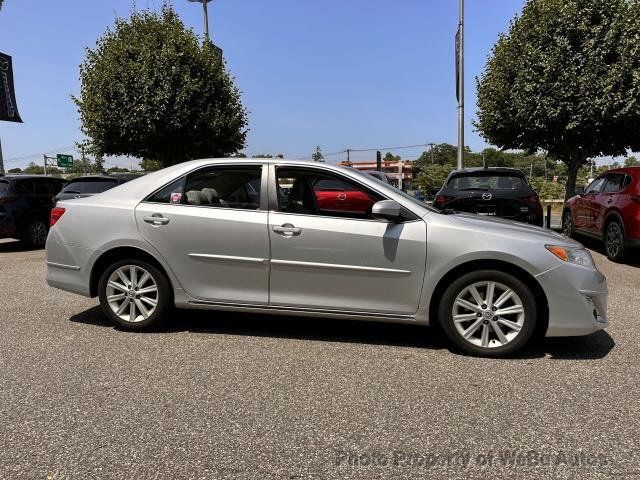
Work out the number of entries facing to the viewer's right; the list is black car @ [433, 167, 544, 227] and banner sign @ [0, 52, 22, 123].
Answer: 0

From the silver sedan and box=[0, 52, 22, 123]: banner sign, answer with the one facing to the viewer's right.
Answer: the silver sedan

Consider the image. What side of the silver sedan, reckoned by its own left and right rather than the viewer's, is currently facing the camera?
right

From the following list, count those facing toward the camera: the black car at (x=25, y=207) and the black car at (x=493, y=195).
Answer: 0

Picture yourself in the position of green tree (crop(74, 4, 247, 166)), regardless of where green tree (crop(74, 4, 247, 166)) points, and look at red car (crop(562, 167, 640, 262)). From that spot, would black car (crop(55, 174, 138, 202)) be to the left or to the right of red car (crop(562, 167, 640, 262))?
right

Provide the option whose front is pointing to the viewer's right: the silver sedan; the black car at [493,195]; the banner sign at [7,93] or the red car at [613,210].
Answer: the silver sedan

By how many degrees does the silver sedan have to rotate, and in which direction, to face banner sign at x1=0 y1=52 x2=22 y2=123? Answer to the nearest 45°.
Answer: approximately 135° to its left

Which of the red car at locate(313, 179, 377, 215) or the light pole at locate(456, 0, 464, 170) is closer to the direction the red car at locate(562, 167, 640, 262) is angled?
the light pole

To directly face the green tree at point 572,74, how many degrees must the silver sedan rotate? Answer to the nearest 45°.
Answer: approximately 45° to its left

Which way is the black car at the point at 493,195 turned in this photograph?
away from the camera
